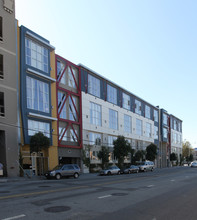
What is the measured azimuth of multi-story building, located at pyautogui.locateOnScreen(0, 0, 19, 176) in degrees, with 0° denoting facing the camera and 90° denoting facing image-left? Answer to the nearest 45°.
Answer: approximately 315°

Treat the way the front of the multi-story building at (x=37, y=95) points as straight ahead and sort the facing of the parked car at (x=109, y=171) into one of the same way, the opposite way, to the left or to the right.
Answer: to the right

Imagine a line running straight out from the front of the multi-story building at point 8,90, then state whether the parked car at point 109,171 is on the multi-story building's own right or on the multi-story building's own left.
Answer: on the multi-story building's own left

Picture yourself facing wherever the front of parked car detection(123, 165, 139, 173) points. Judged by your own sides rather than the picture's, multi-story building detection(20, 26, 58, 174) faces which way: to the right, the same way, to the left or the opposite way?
to the left

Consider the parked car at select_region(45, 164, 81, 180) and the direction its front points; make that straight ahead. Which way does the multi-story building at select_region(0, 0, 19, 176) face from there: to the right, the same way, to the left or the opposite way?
to the left

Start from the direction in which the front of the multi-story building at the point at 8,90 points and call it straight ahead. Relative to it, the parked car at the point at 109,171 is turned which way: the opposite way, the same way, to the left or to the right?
to the right
